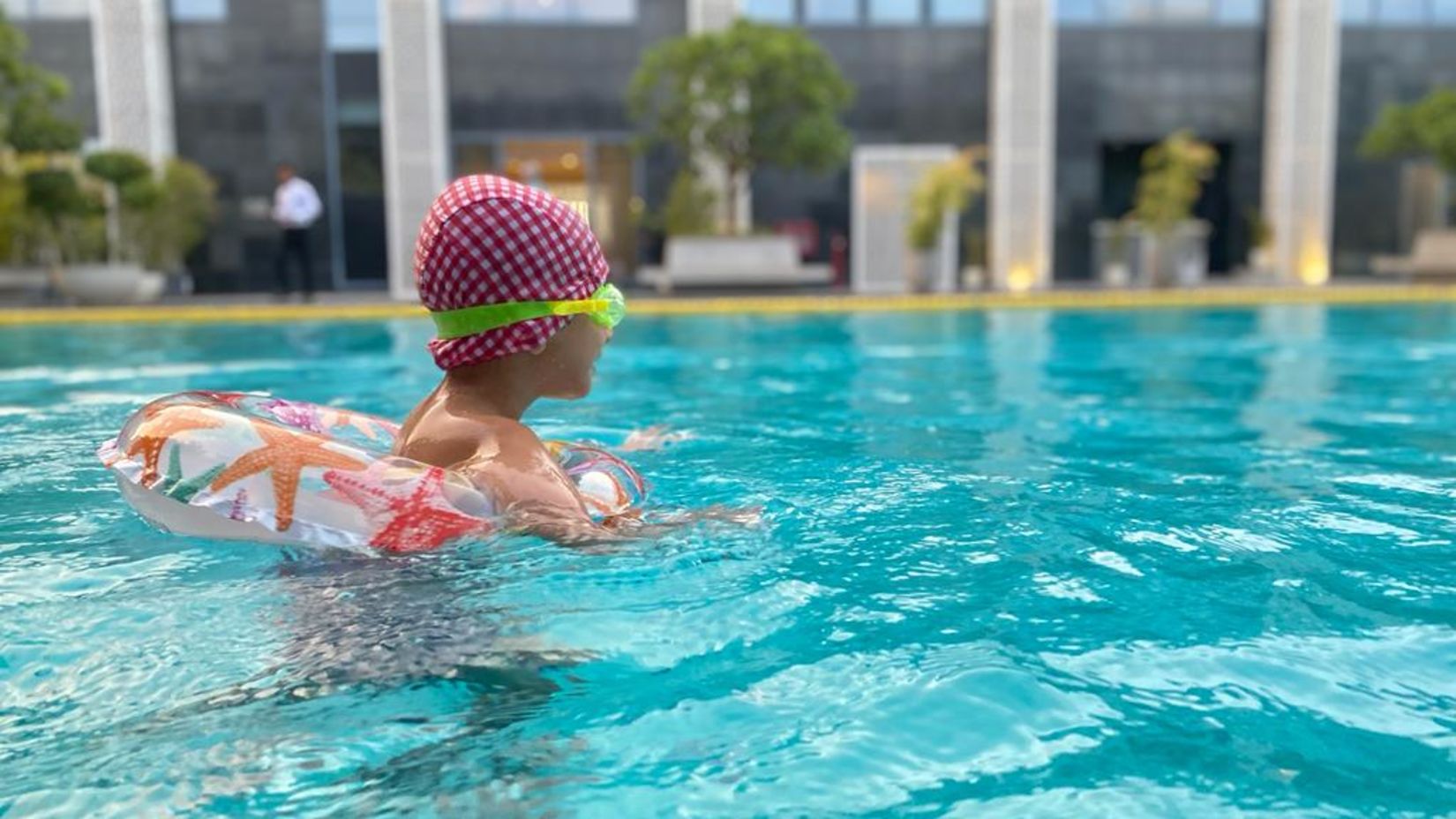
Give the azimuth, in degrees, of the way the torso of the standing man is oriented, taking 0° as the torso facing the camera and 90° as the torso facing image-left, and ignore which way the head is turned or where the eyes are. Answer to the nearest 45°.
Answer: approximately 45°

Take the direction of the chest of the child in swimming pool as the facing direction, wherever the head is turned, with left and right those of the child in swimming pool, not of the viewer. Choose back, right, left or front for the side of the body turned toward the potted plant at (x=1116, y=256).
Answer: front

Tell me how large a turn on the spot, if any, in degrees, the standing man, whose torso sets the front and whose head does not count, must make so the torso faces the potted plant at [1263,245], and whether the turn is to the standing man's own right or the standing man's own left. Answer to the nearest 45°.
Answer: approximately 135° to the standing man's own left

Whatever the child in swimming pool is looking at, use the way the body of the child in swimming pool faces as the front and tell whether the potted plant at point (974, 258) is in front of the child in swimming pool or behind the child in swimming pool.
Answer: in front

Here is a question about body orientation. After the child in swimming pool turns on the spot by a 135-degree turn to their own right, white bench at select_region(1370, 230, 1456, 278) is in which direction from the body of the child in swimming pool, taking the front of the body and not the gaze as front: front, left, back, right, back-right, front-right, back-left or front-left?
back-left

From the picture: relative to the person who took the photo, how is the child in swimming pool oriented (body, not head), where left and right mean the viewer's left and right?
facing away from the viewer and to the right of the viewer

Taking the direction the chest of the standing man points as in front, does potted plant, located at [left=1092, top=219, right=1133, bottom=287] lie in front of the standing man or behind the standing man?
behind

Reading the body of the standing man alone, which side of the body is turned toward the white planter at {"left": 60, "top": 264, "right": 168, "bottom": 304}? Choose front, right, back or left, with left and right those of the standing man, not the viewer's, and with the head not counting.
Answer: right
